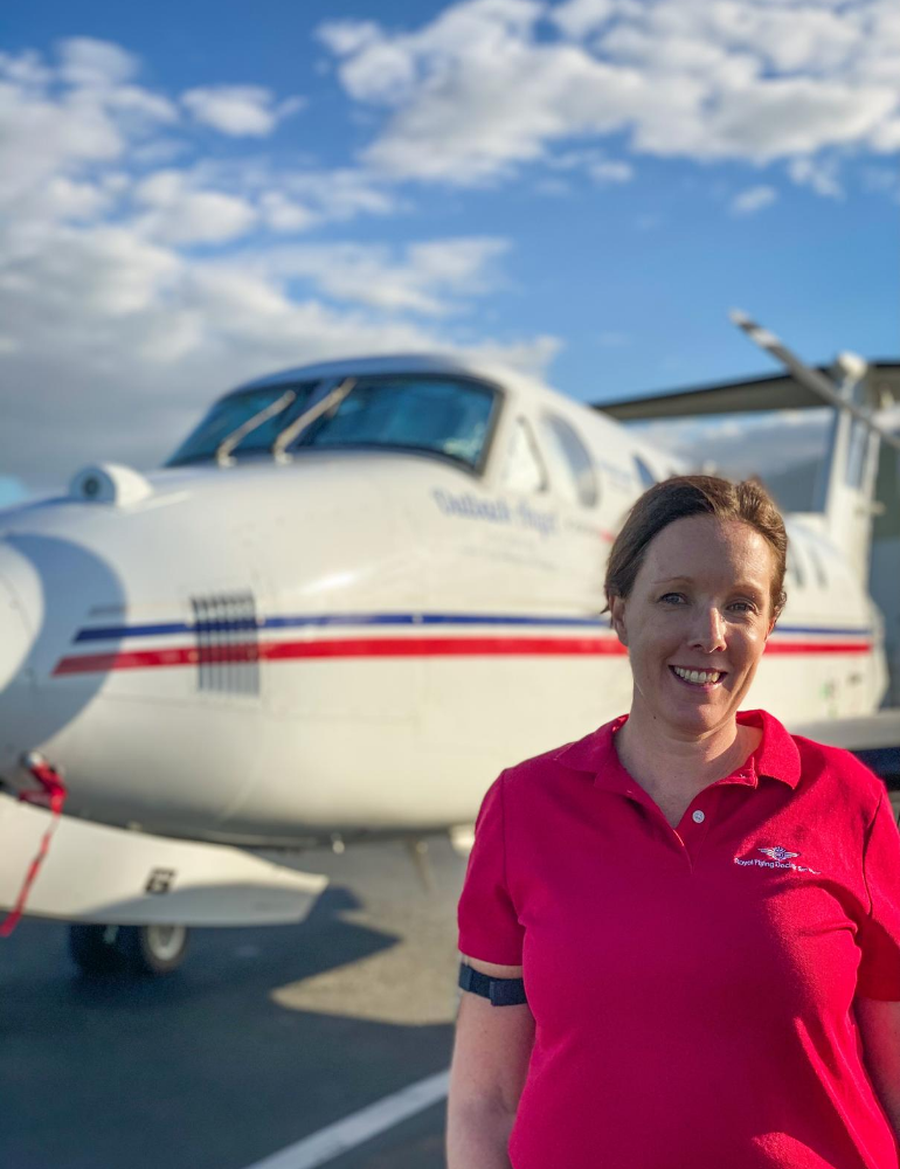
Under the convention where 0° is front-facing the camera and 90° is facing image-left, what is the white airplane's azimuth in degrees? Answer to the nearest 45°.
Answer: approximately 45°

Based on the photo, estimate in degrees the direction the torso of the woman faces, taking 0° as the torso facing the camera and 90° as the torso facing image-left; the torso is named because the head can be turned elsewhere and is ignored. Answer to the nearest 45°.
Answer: approximately 0°

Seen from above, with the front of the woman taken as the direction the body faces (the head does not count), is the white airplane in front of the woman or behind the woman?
behind

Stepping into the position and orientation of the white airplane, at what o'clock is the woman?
The woman is roughly at 10 o'clock from the white airplane.
